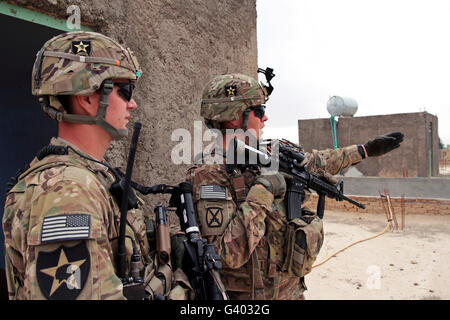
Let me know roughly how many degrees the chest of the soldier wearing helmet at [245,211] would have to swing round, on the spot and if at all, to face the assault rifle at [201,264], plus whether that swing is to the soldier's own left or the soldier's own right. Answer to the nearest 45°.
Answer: approximately 90° to the soldier's own right

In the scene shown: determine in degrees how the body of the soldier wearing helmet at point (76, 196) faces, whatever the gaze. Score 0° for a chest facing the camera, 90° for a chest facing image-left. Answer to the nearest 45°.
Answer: approximately 270°

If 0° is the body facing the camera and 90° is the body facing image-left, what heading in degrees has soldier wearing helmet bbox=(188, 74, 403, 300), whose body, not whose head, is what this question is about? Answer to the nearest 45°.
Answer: approximately 270°

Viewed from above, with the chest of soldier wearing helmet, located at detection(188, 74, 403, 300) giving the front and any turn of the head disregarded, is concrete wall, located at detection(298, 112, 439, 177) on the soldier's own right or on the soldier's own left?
on the soldier's own left

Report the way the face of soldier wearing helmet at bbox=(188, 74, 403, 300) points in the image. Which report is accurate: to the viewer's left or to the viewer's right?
to the viewer's right

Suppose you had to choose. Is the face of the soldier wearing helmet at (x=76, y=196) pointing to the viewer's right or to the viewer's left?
to the viewer's right

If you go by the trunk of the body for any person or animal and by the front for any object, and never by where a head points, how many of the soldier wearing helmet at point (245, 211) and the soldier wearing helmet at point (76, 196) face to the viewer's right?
2
